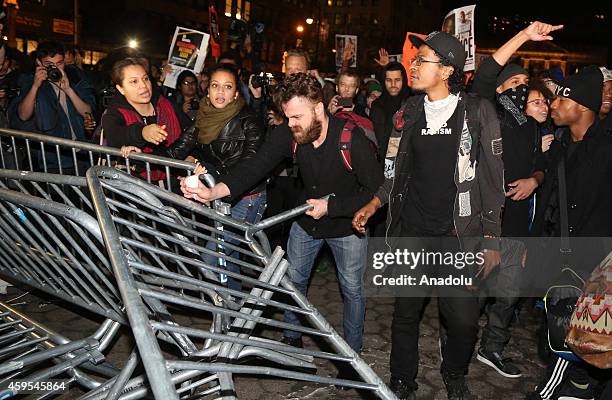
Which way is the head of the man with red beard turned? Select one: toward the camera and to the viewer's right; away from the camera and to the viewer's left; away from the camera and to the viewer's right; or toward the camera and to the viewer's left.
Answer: toward the camera and to the viewer's left

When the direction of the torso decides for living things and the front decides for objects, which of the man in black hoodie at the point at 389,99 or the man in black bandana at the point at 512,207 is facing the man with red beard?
the man in black hoodie at the point at 389,99

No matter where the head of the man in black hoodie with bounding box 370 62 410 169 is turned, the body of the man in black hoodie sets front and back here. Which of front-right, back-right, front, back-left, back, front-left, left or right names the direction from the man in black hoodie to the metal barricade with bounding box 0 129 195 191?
front-right

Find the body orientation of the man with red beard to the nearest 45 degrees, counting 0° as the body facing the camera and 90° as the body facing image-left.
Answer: approximately 45°

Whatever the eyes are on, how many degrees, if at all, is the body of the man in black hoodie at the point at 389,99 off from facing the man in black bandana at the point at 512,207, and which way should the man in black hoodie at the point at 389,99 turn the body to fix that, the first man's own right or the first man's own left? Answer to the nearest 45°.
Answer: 0° — they already face them

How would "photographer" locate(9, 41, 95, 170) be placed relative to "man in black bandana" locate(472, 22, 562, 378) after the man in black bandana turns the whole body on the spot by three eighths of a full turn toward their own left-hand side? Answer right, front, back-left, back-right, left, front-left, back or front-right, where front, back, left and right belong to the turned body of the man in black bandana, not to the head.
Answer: left

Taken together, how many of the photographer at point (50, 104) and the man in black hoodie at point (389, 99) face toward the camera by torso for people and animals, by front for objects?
2

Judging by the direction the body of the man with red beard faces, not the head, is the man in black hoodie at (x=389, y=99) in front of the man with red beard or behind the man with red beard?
behind

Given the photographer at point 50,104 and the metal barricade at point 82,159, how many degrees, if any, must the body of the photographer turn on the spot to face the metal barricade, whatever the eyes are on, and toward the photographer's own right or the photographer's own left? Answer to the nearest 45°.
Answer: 0° — they already face it

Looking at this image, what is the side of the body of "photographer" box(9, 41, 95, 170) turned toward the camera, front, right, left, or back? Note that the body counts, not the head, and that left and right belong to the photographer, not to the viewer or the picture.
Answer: front

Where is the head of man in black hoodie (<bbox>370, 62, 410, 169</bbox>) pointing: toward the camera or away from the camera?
toward the camera

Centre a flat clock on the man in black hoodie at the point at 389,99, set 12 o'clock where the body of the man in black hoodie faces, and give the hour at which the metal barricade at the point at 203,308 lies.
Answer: The metal barricade is roughly at 12 o'clock from the man in black hoodie.

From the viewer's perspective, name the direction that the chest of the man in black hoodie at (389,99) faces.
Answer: toward the camera
